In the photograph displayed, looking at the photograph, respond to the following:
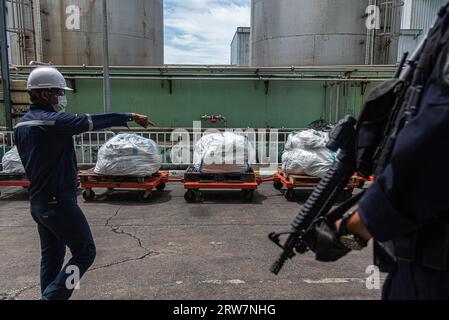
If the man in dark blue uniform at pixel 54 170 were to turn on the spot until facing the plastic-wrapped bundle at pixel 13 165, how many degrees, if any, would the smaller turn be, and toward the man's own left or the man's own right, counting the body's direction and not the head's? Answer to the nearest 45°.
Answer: approximately 90° to the man's own left

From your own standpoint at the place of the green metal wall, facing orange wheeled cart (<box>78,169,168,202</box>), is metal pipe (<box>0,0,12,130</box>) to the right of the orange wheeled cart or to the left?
right

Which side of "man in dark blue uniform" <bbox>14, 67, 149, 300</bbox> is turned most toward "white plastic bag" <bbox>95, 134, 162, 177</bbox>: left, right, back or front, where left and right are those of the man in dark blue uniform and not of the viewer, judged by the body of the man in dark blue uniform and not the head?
left

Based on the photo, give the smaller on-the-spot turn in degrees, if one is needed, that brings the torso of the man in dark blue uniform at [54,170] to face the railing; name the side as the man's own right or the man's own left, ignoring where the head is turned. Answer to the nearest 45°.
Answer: approximately 90° to the man's own left

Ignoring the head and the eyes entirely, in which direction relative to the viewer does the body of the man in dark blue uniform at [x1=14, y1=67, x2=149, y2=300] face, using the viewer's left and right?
facing to the right of the viewer

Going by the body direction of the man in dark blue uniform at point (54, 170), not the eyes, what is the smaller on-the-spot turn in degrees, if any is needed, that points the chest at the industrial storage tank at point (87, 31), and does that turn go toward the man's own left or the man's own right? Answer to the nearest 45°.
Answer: approximately 90° to the man's own left

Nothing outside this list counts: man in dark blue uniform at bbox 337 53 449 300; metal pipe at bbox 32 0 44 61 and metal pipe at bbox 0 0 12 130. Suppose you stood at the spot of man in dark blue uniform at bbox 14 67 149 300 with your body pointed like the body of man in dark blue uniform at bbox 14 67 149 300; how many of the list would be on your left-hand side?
2

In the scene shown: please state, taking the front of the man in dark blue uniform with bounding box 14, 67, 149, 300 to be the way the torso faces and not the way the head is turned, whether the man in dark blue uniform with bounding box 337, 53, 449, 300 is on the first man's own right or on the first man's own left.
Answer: on the first man's own right

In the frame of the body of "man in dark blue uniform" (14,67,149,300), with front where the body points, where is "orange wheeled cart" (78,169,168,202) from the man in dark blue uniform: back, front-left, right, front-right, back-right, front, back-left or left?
left

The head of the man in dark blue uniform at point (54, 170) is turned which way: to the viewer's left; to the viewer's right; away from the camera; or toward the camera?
to the viewer's right

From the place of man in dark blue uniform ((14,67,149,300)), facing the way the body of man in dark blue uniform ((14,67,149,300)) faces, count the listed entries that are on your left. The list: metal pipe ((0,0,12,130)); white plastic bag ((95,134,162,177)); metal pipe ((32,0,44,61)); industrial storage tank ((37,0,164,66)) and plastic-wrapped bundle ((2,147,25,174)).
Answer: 5
